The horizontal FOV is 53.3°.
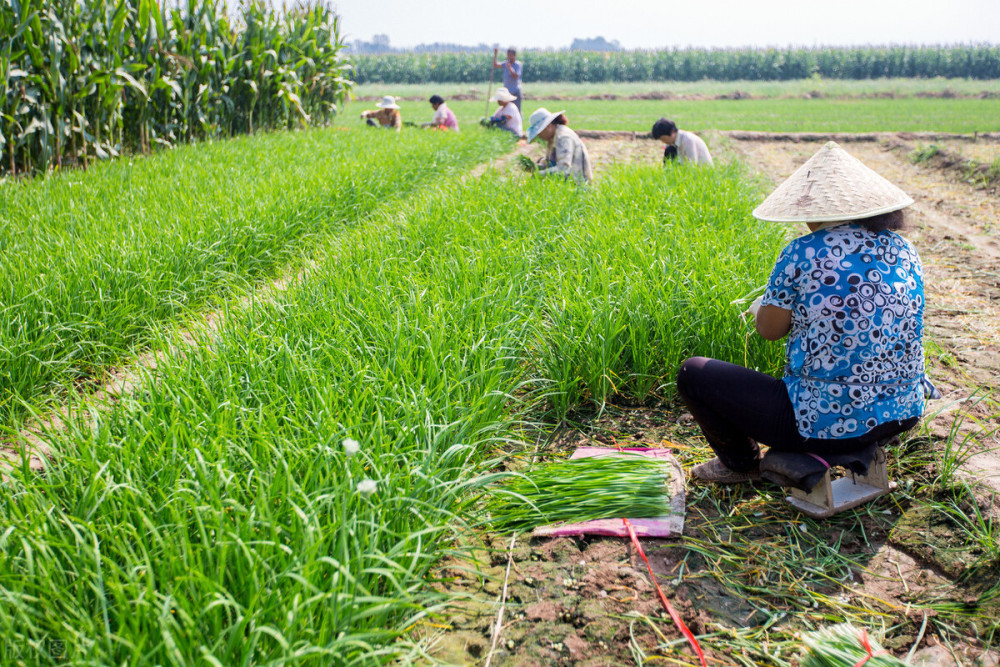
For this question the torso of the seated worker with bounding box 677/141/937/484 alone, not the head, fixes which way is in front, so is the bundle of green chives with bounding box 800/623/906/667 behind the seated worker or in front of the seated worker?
behind

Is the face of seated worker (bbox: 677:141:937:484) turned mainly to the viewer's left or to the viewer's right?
to the viewer's left

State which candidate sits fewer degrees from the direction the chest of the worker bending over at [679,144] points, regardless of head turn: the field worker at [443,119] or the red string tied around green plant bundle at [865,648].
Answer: the field worker

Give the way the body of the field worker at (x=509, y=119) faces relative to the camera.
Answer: to the viewer's left

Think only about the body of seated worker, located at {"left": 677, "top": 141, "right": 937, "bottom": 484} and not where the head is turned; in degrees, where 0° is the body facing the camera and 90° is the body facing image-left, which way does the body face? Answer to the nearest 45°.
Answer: approximately 135°

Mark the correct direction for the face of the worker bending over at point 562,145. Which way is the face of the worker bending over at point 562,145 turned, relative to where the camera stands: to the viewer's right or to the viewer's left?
to the viewer's left

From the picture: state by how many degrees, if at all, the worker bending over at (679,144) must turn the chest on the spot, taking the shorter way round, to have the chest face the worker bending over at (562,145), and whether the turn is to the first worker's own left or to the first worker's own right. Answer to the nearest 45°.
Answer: approximately 45° to the first worker's own left

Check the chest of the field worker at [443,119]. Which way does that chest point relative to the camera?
to the viewer's left

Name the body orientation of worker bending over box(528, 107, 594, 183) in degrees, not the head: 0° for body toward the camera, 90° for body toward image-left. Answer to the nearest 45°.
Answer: approximately 90°

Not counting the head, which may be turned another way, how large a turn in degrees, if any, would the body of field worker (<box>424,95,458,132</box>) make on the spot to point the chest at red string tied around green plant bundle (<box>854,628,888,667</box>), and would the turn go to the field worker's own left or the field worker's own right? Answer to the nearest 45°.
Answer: approximately 90° to the field worker's own left

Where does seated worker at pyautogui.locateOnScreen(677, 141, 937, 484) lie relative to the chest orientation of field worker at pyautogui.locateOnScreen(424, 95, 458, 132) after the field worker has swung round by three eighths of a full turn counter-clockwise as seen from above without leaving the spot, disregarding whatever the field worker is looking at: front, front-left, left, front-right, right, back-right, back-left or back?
front-right

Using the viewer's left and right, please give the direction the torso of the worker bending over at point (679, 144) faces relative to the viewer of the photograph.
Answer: facing to the left of the viewer
